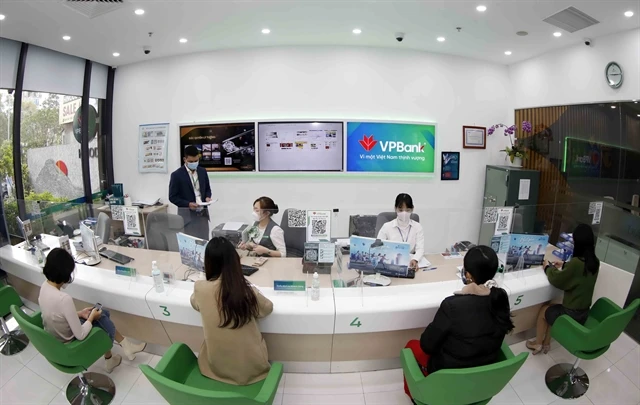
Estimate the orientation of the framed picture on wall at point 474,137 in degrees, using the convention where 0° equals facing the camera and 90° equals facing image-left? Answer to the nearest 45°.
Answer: approximately 0°

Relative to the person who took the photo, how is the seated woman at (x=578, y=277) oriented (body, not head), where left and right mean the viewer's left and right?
facing away from the viewer and to the left of the viewer

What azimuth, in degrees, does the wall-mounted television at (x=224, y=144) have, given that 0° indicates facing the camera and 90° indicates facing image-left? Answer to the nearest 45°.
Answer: approximately 0°

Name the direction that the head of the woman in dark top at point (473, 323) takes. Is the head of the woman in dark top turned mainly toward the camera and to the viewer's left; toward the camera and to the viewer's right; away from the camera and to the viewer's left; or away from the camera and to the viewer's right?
away from the camera and to the viewer's left
